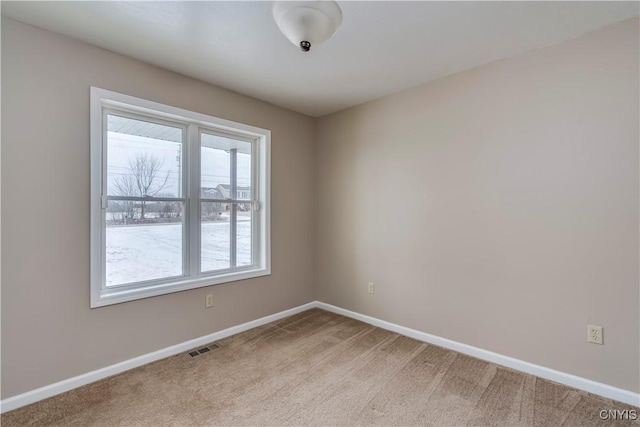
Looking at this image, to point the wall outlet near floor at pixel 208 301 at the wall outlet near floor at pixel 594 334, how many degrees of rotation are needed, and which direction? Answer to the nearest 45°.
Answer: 0° — it already faces it

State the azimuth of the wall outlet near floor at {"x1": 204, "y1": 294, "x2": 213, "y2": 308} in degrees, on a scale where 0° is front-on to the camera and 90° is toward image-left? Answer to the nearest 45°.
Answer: approximately 315°
